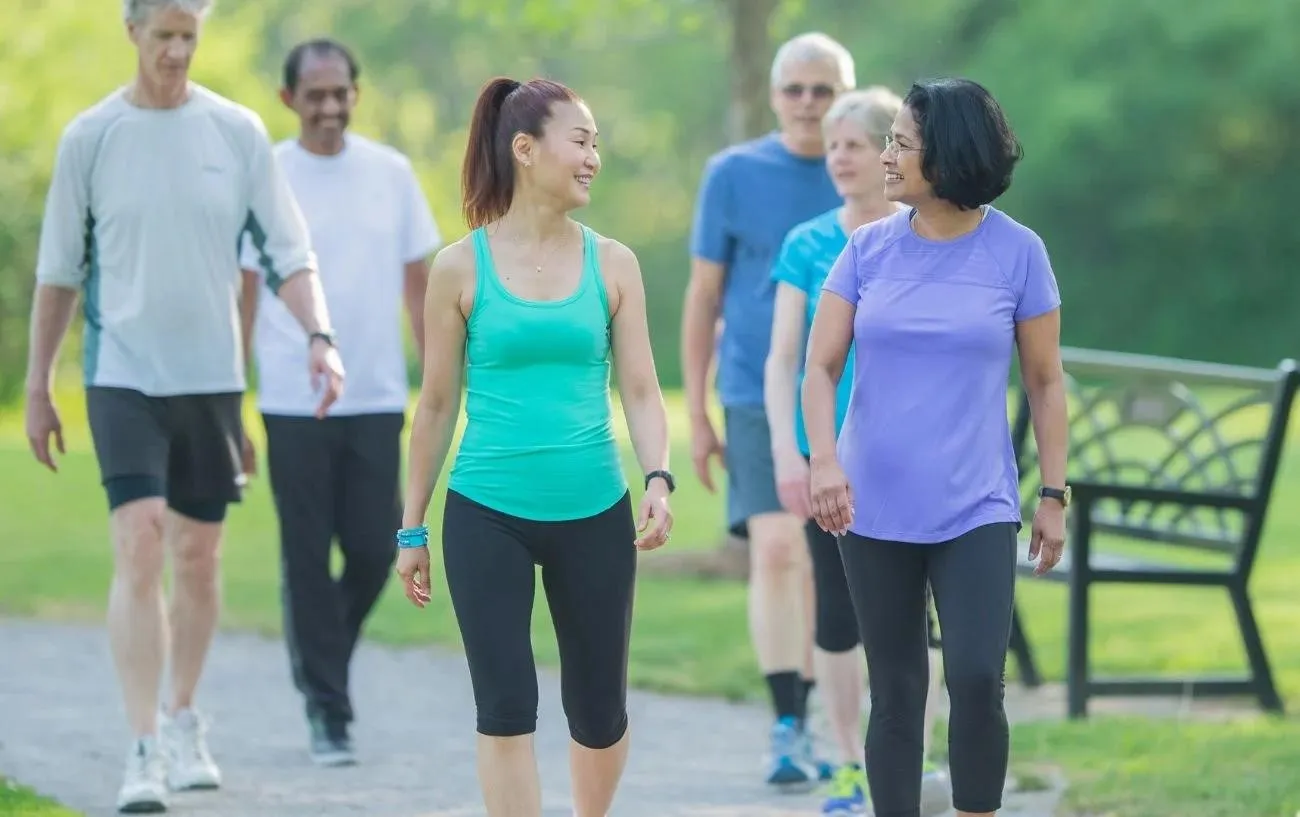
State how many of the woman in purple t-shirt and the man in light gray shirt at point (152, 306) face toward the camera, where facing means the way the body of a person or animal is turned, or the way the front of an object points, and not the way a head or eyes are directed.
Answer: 2

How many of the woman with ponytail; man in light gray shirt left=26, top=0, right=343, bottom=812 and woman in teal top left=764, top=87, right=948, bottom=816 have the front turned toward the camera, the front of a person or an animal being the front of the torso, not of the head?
3

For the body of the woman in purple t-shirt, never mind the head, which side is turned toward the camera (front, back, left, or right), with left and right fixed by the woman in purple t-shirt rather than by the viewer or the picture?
front

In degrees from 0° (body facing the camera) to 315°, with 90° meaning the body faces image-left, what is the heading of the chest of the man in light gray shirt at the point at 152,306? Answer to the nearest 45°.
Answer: approximately 0°

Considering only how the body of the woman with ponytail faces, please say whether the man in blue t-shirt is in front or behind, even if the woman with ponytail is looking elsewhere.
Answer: behind

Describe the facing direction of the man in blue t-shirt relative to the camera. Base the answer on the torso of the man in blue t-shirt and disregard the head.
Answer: toward the camera

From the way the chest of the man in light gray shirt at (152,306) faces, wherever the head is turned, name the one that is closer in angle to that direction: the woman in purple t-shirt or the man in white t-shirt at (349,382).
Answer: the woman in purple t-shirt

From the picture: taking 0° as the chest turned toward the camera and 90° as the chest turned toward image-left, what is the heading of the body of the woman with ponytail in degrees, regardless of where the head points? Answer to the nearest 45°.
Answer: approximately 0°

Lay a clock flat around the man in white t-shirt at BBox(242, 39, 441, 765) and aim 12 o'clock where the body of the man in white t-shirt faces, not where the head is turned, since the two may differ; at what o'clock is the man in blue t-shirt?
The man in blue t-shirt is roughly at 10 o'clock from the man in white t-shirt.

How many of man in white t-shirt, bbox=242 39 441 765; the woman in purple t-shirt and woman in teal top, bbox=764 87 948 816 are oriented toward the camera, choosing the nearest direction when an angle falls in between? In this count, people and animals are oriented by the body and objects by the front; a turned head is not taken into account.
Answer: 3

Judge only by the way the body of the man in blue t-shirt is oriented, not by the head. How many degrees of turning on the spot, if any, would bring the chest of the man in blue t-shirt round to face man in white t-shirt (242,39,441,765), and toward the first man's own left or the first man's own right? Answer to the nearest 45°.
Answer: approximately 90° to the first man's own right

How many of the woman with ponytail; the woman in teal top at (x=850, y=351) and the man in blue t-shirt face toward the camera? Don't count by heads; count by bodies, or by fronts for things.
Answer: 3

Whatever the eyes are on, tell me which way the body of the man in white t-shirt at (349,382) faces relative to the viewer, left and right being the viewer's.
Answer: facing the viewer

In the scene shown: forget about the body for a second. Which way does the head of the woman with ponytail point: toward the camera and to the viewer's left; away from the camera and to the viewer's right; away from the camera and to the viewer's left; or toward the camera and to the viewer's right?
toward the camera and to the viewer's right
